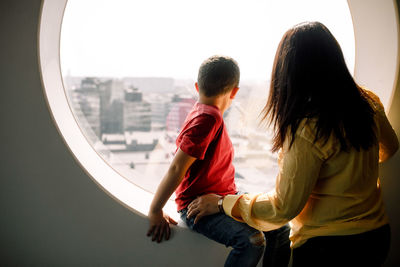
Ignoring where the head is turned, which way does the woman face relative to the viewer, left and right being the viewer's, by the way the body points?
facing away from the viewer and to the left of the viewer

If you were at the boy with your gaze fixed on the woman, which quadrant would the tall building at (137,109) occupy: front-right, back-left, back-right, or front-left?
back-left
